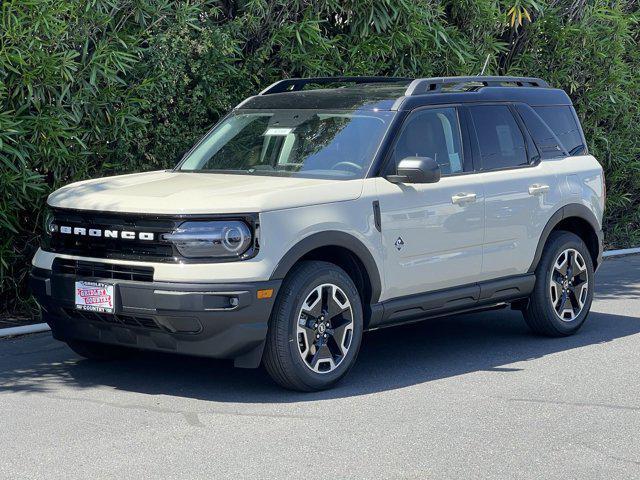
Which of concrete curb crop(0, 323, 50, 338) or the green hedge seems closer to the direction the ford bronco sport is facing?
the concrete curb

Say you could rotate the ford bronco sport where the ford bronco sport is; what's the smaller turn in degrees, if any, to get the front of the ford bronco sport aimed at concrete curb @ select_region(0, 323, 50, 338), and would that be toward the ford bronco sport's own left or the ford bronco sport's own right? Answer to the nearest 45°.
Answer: approximately 90° to the ford bronco sport's own right

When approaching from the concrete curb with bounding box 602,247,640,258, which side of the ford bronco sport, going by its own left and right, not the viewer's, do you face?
back

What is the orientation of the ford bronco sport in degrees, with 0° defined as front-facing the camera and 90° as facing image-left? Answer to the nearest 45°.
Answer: approximately 45°
